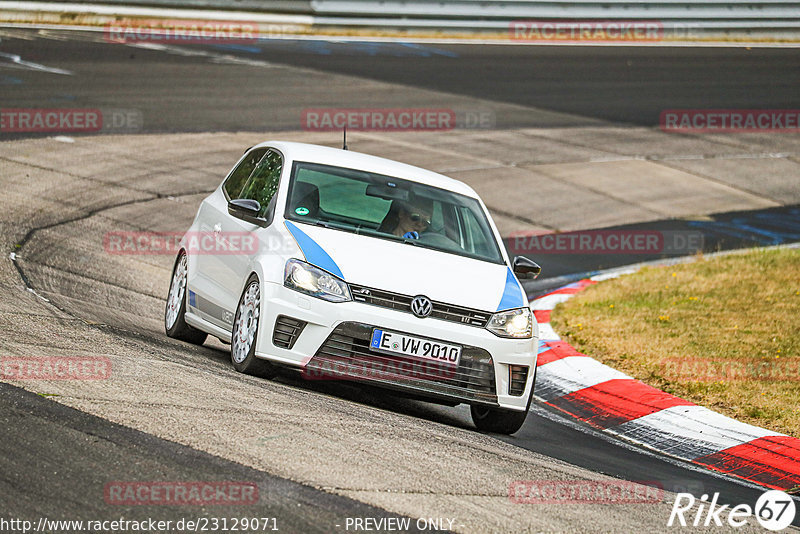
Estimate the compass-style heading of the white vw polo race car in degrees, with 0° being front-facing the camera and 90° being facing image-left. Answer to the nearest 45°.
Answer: approximately 315°

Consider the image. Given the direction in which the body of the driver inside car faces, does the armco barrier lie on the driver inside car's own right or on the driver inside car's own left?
on the driver inside car's own left

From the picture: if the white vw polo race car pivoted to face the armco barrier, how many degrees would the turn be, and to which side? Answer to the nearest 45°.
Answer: approximately 135° to its left

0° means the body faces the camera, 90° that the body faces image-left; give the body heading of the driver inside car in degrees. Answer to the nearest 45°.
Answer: approximately 315°
